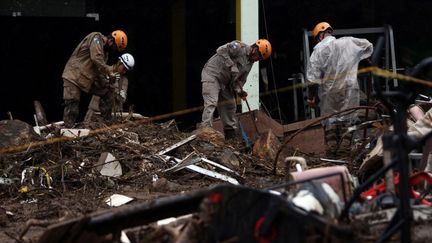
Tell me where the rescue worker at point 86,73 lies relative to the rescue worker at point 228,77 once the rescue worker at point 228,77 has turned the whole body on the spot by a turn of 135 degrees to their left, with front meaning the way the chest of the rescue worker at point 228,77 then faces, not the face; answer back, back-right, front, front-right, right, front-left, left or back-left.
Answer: left

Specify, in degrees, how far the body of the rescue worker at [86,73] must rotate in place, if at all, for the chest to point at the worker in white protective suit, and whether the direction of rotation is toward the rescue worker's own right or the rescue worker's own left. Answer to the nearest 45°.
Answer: approximately 45° to the rescue worker's own right

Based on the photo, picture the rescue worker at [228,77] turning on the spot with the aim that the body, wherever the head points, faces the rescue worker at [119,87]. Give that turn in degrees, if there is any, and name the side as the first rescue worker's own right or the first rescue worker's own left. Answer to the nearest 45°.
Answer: approximately 135° to the first rescue worker's own right

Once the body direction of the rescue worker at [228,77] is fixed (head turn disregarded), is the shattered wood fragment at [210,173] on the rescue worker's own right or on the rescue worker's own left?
on the rescue worker's own right

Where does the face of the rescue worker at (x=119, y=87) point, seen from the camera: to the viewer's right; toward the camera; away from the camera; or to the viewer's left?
to the viewer's left

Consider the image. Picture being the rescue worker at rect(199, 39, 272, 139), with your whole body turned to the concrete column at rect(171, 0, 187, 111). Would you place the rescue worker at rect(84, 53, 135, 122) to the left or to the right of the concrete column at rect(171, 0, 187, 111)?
left

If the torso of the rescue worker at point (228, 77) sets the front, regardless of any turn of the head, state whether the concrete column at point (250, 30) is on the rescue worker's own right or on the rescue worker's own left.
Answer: on the rescue worker's own left

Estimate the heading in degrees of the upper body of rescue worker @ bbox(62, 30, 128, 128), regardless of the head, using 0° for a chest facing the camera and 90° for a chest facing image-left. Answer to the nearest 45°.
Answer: approximately 270°

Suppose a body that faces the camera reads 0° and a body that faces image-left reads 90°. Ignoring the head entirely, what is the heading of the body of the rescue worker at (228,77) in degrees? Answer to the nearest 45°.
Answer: approximately 315°

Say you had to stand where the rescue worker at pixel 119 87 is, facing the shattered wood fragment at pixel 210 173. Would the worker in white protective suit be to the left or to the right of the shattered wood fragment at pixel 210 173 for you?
left

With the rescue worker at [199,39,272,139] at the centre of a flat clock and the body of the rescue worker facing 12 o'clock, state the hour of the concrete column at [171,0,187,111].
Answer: The concrete column is roughly at 7 o'clock from the rescue worker.
